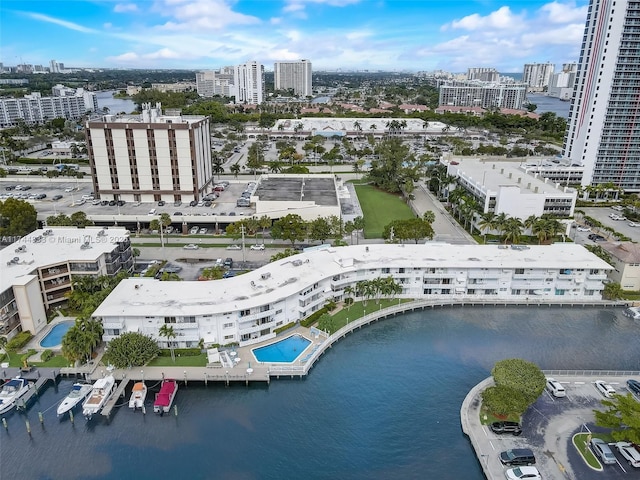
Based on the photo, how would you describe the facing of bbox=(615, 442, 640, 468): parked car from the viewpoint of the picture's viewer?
facing away from the viewer and to the left of the viewer

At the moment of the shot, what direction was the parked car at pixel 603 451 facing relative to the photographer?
facing away from the viewer and to the left of the viewer

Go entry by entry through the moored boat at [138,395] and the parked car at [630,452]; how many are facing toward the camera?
1
